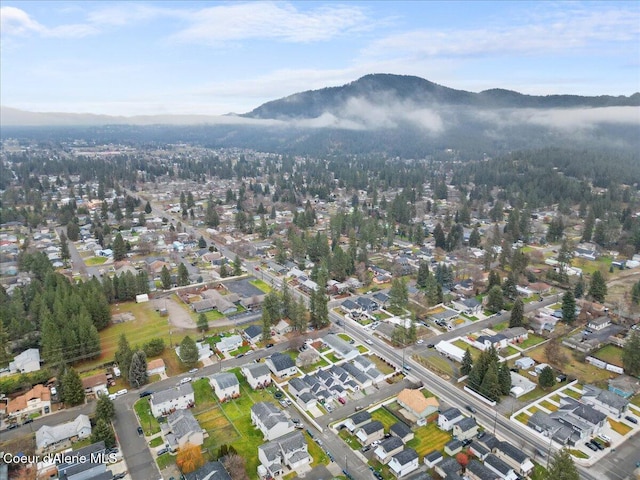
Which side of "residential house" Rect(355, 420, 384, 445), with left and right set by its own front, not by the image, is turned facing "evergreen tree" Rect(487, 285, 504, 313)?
back

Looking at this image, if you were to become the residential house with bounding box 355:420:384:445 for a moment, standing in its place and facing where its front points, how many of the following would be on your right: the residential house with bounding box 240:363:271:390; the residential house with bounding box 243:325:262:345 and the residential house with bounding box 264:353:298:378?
3

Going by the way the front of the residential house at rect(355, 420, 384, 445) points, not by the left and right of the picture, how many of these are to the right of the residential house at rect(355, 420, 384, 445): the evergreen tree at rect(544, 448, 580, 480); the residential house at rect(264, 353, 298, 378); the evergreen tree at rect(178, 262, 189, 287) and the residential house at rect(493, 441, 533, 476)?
2

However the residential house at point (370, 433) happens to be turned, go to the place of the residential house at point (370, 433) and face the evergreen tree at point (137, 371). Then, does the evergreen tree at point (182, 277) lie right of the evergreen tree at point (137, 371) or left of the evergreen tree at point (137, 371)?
right

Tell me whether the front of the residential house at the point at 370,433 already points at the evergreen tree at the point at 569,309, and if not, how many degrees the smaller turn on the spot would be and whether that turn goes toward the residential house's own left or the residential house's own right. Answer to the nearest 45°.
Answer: approximately 180°

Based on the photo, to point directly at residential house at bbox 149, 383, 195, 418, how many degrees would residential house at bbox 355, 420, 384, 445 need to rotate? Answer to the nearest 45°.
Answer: approximately 45° to its right

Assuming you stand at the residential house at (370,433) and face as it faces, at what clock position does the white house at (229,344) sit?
The white house is roughly at 3 o'clock from the residential house.

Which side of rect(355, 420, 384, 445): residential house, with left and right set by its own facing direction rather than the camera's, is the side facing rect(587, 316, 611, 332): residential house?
back

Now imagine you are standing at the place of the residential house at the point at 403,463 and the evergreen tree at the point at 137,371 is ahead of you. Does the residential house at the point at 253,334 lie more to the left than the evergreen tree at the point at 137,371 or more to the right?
right

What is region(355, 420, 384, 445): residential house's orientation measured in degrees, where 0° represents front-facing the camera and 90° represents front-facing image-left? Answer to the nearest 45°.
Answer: approximately 45°

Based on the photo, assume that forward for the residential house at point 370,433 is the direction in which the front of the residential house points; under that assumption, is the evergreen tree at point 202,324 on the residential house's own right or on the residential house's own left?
on the residential house's own right
